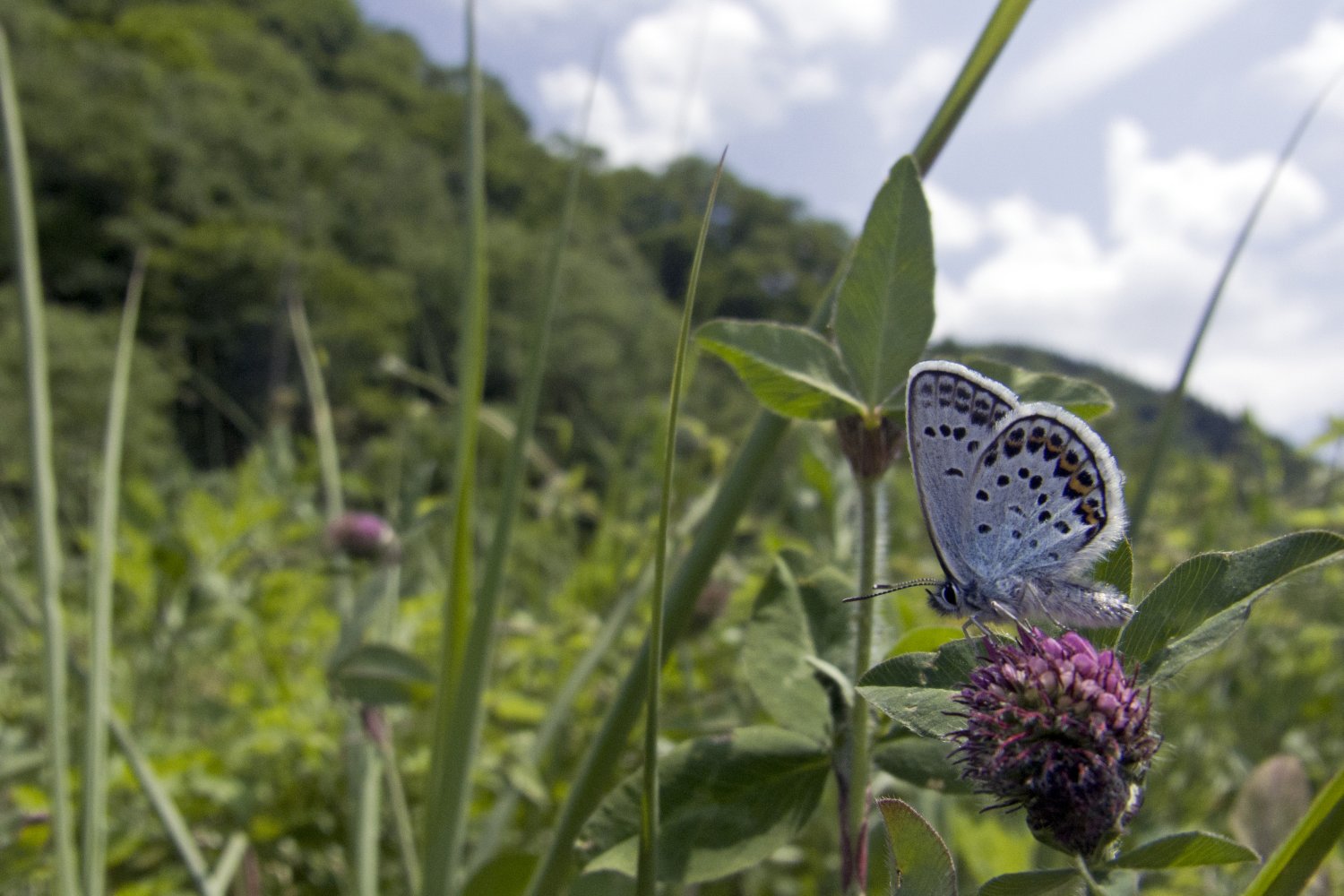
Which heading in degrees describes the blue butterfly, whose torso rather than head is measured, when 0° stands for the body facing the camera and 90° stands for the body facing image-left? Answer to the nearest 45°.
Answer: approximately 90°
